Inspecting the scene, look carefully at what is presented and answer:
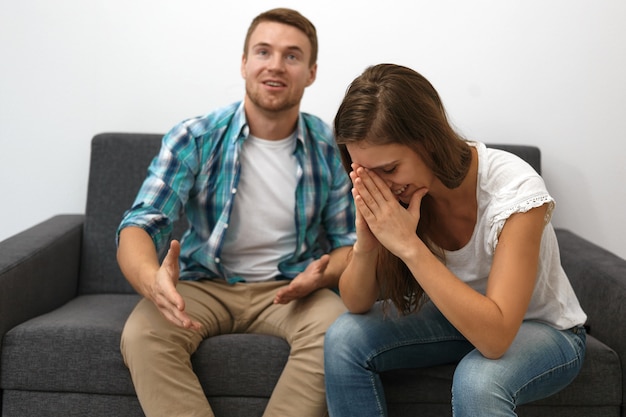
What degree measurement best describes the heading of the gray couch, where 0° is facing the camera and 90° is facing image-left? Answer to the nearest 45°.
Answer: approximately 0°

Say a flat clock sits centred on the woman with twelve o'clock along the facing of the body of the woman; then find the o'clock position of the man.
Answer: The man is roughly at 3 o'clock from the woman.
